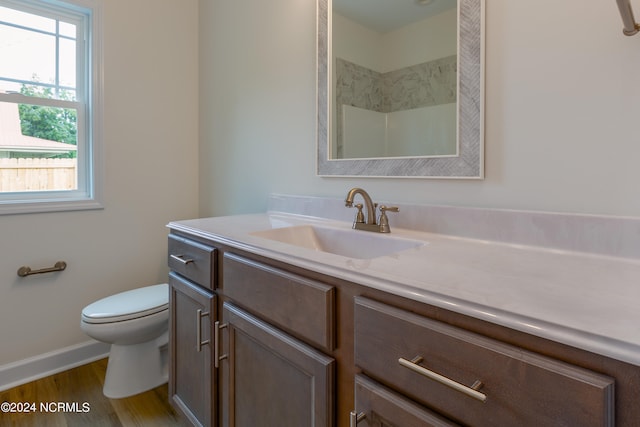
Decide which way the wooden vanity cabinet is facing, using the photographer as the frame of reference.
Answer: facing the viewer and to the left of the viewer

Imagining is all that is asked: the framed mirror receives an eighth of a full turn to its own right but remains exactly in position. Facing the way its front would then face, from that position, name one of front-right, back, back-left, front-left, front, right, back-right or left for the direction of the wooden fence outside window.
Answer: front

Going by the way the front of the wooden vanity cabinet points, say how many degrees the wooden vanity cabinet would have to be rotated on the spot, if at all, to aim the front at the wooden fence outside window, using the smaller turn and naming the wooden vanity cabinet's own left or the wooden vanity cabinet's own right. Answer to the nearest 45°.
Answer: approximately 90° to the wooden vanity cabinet's own right

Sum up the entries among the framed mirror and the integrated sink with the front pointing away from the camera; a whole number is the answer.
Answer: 0

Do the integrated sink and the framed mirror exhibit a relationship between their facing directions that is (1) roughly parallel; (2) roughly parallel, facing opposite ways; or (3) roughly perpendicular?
roughly parallel

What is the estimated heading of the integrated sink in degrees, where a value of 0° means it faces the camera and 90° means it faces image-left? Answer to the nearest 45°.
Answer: approximately 45°

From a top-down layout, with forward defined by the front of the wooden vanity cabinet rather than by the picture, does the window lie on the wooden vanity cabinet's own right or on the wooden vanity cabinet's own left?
on the wooden vanity cabinet's own right

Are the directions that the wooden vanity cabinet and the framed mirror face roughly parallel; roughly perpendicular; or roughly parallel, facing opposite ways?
roughly parallel
